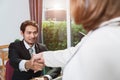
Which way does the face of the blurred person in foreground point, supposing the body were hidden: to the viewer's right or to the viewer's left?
to the viewer's left

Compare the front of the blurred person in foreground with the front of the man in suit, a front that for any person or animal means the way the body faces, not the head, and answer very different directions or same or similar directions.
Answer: very different directions

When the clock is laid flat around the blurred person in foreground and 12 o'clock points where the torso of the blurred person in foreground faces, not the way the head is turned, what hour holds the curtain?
The curtain is roughly at 1 o'clock from the blurred person in foreground.

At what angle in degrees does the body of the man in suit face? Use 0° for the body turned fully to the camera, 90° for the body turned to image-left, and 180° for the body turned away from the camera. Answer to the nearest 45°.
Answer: approximately 315°

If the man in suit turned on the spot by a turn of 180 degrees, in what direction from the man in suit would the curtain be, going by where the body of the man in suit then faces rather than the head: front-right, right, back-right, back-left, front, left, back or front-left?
front-right

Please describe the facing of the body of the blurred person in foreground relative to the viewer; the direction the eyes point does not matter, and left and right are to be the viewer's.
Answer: facing away from the viewer and to the left of the viewer

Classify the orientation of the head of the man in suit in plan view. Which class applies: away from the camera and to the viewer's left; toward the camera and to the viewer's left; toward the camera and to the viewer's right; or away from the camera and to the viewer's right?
toward the camera and to the viewer's right
